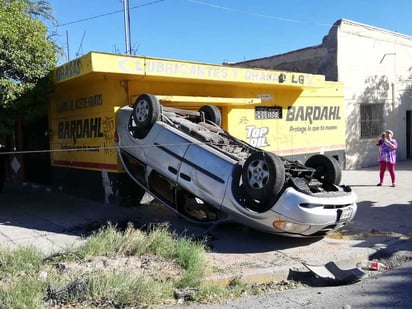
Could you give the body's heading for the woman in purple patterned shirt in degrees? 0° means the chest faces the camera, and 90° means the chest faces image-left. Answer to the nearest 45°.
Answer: approximately 45°

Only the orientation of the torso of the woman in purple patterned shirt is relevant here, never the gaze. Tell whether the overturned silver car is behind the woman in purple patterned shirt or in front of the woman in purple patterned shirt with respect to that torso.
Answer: in front
